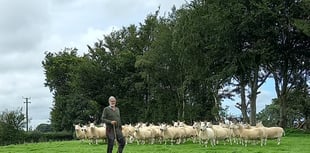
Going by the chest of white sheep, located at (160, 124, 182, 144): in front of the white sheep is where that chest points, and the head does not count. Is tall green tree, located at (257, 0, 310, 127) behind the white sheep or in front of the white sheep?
behind

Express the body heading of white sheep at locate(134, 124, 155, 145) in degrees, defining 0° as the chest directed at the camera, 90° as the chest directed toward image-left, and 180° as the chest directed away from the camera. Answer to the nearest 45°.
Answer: approximately 45°

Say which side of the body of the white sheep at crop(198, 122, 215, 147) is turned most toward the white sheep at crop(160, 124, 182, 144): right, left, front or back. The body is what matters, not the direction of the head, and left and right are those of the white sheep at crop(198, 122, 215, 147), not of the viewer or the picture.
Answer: right

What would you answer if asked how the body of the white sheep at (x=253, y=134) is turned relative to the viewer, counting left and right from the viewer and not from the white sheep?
facing to the left of the viewer

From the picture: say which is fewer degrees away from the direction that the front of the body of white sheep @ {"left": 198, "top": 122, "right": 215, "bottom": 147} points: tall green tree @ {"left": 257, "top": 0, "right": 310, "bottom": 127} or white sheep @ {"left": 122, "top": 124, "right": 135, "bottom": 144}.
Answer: the white sheep

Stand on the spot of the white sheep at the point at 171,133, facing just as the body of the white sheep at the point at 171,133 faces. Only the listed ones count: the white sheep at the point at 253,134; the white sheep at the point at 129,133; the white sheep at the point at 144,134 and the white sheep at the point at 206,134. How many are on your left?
2

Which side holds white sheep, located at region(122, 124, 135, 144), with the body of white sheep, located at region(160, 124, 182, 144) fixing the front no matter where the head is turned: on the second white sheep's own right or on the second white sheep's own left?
on the second white sheep's own right

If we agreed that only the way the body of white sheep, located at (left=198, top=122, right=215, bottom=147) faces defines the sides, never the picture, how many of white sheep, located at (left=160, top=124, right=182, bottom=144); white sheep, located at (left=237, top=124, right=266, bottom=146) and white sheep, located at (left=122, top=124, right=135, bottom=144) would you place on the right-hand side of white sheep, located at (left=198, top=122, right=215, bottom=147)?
2

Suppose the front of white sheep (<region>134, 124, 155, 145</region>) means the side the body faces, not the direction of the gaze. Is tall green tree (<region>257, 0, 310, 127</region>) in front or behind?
behind

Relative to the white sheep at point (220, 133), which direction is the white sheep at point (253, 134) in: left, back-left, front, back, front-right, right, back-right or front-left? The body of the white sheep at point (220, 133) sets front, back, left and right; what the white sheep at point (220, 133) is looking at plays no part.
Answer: back-left
